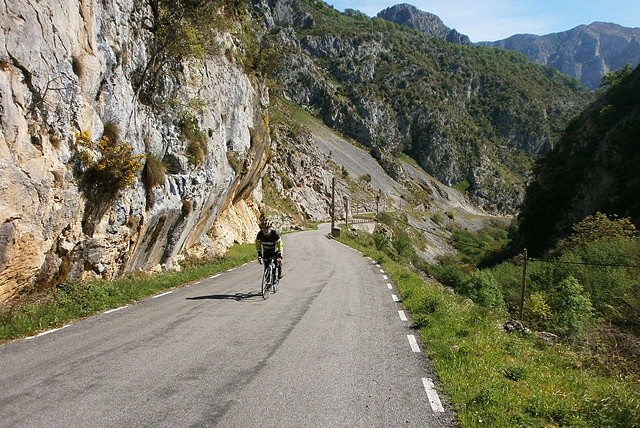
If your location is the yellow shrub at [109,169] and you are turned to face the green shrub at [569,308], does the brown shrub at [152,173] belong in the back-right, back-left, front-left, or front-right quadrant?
front-left

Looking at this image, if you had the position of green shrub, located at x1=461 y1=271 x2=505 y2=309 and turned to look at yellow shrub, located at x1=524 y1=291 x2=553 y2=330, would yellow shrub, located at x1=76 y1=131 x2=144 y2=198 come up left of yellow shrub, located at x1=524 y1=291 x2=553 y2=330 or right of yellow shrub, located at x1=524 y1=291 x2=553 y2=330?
right

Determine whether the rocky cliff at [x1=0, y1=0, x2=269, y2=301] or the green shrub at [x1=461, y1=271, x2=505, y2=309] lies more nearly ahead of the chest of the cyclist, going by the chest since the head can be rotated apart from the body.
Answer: the rocky cliff

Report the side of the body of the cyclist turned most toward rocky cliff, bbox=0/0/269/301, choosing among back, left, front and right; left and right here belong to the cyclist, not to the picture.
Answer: right

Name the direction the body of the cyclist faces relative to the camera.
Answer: toward the camera

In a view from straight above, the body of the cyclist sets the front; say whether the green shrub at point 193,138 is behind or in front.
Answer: behind
